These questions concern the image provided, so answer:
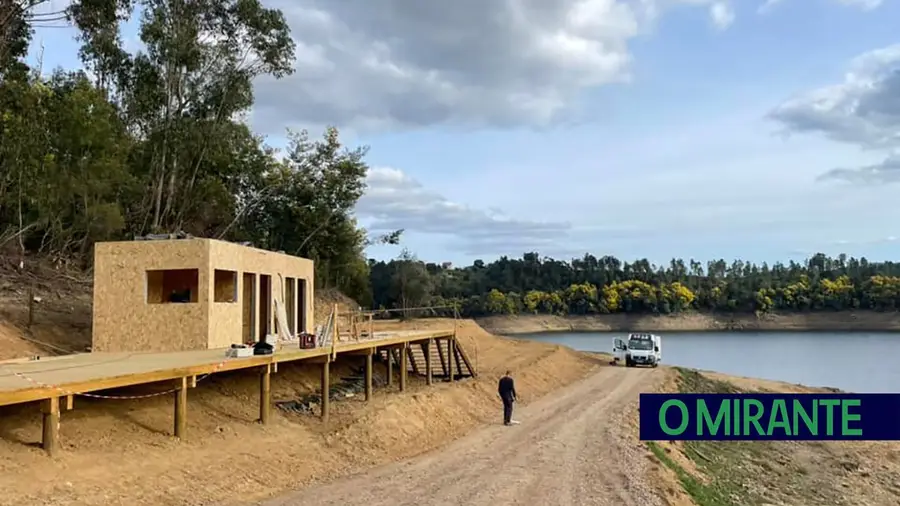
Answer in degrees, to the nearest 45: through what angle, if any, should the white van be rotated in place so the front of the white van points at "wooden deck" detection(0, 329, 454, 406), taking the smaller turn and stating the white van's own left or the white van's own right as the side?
0° — it already faces it

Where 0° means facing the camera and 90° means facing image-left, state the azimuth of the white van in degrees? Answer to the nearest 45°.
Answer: approximately 0°

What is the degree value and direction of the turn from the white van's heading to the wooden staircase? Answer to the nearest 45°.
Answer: approximately 45° to its right

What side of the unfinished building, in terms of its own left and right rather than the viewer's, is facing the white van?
left

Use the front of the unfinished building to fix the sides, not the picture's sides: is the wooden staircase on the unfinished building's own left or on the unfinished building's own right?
on the unfinished building's own left

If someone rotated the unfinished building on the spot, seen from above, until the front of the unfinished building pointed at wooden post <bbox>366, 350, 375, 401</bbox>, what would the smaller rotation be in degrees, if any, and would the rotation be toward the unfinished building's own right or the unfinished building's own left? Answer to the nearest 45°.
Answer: approximately 45° to the unfinished building's own left

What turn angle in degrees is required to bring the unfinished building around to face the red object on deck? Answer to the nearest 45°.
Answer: approximately 45° to its left
